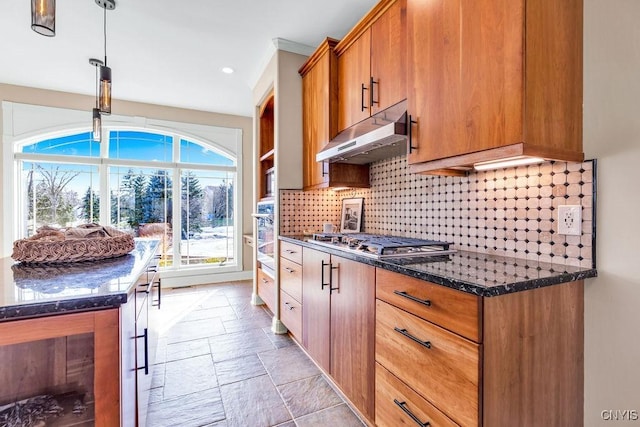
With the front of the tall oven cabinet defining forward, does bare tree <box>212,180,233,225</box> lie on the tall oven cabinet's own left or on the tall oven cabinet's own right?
on the tall oven cabinet's own right

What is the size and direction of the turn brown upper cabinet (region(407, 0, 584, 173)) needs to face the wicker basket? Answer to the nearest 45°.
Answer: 0° — it already faces it

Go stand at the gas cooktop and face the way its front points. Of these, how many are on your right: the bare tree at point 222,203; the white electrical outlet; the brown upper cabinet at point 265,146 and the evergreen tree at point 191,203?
3

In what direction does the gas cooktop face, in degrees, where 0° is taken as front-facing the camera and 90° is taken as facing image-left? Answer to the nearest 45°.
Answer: approximately 45°

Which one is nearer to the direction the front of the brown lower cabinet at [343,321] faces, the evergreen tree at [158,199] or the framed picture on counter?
the evergreen tree

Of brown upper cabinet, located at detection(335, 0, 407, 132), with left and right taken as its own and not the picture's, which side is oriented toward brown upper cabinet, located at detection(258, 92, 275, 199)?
right

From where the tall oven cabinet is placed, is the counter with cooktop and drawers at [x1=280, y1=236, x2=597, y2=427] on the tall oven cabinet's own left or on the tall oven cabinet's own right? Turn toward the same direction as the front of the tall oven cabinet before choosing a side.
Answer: on the tall oven cabinet's own left

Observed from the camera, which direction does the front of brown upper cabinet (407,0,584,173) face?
facing the viewer and to the left of the viewer
